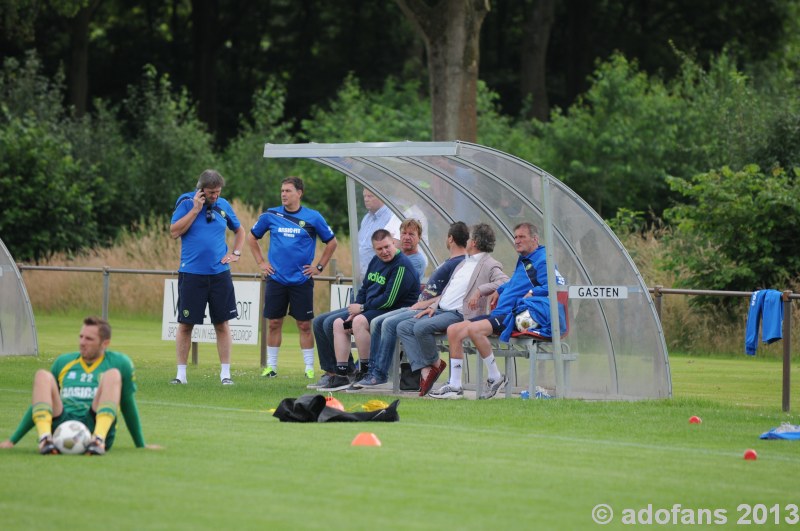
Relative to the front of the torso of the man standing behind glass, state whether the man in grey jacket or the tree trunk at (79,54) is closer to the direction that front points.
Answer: the man in grey jacket

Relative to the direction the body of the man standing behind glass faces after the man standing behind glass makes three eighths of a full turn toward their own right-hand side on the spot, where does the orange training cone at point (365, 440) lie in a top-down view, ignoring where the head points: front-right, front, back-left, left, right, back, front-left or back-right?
back

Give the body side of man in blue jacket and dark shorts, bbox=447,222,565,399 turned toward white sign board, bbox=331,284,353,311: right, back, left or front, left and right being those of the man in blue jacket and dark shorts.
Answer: right

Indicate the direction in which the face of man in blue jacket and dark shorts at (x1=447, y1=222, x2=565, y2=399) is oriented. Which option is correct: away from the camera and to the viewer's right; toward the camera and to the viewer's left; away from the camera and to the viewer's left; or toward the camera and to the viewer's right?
toward the camera and to the viewer's left

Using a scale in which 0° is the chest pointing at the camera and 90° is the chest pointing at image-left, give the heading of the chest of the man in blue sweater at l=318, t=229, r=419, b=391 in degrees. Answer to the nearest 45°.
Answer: approximately 45°

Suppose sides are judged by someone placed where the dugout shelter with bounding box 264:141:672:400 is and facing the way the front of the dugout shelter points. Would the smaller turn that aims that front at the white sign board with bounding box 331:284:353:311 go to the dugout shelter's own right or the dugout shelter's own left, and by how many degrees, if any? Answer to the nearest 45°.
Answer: approximately 90° to the dugout shelter's own right

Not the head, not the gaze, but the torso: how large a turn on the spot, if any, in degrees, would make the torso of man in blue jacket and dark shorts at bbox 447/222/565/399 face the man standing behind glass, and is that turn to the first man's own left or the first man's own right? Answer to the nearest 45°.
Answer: approximately 90° to the first man's own right

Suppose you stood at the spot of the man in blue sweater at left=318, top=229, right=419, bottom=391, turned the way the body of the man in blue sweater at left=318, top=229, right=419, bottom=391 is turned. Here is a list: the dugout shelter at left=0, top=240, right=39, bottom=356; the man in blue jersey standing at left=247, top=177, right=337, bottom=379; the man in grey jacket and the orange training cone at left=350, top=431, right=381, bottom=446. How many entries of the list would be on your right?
2

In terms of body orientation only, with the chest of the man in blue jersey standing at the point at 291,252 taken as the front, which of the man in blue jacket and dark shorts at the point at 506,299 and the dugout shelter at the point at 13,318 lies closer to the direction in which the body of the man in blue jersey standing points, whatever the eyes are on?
the man in blue jacket and dark shorts

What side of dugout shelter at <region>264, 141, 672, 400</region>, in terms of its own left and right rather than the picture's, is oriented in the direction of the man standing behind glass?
right

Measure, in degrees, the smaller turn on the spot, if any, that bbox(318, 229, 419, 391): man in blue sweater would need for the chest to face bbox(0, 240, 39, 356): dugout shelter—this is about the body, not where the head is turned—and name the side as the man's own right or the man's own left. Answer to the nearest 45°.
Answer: approximately 90° to the man's own right

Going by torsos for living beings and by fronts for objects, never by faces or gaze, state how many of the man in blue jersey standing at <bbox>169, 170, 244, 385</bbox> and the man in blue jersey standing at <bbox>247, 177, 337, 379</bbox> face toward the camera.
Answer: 2

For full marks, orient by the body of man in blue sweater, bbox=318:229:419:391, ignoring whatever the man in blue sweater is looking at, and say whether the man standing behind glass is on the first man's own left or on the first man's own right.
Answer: on the first man's own right
